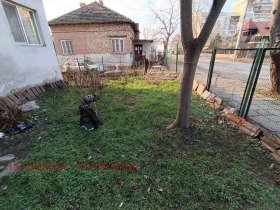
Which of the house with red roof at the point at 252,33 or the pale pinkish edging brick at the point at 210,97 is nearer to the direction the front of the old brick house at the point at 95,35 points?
the pale pinkish edging brick

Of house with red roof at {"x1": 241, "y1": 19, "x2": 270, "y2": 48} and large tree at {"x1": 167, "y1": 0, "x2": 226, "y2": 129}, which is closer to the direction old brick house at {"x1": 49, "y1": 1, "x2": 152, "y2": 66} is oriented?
the large tree

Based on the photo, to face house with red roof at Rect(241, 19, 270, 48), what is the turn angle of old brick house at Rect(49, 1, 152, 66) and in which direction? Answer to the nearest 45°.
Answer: approximately 90° to its left

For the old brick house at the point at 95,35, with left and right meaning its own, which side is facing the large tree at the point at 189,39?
front

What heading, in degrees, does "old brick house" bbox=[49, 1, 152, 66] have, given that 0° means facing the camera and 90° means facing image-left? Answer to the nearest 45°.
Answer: approximately 0°

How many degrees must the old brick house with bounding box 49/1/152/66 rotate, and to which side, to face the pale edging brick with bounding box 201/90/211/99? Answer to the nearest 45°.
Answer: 0° — it already faces it

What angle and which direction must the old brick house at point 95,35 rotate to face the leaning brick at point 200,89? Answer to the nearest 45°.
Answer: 0° — it already faces it

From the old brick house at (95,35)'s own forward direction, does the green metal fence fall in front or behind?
in front

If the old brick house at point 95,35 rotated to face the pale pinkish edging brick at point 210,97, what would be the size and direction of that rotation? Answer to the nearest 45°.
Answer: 0° — it already faces it

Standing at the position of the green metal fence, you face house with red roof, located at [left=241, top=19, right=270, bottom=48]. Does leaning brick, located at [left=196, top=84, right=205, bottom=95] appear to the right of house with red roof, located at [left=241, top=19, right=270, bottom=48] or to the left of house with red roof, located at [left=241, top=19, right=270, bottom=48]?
left

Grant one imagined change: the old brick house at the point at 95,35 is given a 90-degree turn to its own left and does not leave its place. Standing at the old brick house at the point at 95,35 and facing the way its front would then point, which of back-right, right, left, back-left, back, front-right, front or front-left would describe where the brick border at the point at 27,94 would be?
right
